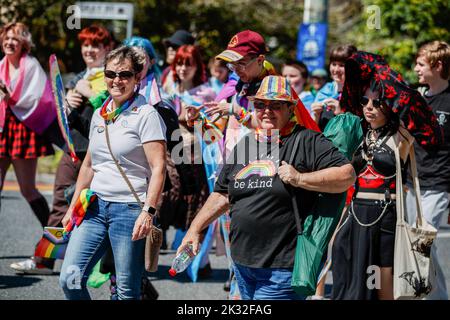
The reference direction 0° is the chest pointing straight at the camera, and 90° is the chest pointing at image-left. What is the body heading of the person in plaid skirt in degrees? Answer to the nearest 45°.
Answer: approximately 45°

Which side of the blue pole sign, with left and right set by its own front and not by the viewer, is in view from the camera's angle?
front

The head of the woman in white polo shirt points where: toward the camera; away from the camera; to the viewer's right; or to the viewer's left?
toward the camera

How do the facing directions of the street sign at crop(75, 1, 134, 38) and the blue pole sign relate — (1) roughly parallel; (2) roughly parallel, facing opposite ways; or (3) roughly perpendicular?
roughly parallel

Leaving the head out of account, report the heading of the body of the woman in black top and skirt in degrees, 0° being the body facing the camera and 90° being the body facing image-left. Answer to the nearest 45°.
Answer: approximately 45°

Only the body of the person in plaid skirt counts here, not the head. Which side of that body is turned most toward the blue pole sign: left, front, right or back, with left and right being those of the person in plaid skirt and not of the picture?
back

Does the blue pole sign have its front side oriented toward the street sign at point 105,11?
no

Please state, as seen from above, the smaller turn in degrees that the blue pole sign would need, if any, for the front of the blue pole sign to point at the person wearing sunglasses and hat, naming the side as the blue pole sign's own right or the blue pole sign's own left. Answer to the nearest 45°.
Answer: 0° — it already faces them

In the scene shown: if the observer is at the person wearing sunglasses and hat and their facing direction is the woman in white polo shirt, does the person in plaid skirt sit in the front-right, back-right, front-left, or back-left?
front-right

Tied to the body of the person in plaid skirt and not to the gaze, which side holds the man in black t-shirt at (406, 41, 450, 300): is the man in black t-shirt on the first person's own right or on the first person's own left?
on the first person's own left

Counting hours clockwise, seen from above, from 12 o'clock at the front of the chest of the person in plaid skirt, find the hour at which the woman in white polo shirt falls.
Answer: The woman in white polo shirt is roughly at 10 o'clock from the person in plaid skirt.

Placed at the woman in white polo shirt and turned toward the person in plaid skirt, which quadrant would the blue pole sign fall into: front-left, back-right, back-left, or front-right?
front-right

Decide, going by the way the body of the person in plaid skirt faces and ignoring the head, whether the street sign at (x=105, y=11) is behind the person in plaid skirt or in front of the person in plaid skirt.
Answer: behind

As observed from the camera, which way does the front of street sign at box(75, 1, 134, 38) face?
facing the viewer

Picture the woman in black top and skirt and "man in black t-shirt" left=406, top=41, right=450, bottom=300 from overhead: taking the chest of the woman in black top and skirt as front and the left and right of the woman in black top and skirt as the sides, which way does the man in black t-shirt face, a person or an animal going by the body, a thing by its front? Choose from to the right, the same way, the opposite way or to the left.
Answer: the same way

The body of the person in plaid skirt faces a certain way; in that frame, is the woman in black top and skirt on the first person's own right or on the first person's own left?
on the first person's own left

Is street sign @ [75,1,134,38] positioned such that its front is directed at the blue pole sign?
no

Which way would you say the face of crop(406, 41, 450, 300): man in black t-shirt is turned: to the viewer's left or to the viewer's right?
to the viewer's left

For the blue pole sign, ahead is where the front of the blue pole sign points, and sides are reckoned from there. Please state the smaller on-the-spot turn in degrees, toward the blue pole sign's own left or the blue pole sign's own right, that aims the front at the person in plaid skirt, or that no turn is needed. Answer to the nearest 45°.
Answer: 0° — it already faces them

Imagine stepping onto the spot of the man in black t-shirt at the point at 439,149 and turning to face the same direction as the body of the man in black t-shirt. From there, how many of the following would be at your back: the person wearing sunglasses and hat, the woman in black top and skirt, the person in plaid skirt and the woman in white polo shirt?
0

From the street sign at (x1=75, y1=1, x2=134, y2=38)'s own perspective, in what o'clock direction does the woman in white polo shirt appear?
The woman in white polo shirt is roughly at 12 o'clock from the street sign.
